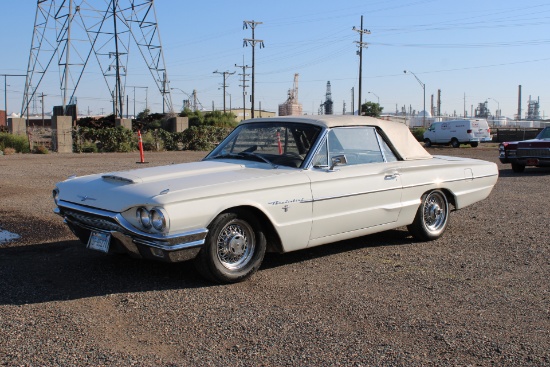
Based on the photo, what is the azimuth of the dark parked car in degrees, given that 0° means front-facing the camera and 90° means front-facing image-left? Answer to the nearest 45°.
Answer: approximately 45°

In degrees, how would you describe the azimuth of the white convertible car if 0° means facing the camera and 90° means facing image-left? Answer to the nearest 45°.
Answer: approximately 45°

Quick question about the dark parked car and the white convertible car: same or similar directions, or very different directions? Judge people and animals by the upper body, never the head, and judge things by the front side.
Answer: same or similar directions

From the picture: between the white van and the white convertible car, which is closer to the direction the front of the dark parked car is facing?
the white convertible car

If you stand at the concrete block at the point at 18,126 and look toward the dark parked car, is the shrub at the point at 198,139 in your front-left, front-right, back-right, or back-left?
front-left

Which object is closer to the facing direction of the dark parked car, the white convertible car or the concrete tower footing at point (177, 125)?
the white convertible car

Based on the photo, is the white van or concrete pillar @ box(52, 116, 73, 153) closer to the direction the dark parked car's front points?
the concrete pillar

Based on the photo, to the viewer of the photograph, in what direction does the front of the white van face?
facing away from the viewer and to the left of the viewer

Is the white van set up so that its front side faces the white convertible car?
no

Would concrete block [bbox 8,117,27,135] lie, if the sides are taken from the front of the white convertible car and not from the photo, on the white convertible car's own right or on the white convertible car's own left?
on the white convertible car's own right

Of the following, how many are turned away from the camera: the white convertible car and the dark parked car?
0

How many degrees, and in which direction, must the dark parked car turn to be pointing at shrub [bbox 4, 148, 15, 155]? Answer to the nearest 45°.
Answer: approximately 45° to its right

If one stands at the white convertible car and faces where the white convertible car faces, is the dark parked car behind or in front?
behind

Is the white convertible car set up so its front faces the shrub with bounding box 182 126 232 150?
no
